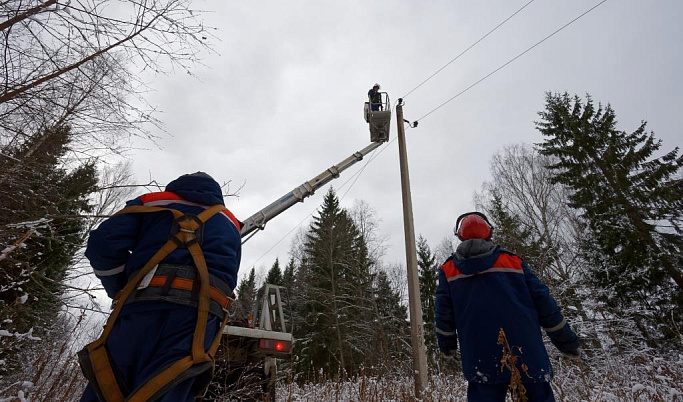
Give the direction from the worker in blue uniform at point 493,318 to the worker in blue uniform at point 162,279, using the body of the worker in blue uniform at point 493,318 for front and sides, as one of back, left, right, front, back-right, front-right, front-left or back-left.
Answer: back-left

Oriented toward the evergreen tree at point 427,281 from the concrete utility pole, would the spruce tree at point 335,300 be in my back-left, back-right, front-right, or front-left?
front-left

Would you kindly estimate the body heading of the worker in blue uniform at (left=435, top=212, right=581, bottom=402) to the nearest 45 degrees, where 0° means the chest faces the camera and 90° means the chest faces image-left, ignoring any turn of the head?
approximately 180°

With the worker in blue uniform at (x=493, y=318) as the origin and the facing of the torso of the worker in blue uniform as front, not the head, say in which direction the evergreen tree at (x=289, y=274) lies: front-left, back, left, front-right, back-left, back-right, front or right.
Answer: front-left

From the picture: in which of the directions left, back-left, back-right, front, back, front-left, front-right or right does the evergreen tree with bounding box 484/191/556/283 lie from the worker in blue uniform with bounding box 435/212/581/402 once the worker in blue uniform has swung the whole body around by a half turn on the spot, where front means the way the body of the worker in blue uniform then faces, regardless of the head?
back

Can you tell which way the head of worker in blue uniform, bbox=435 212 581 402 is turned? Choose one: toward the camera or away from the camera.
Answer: away from the camera

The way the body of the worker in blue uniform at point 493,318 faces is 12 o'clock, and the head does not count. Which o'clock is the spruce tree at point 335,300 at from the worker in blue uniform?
The spruce tree is roughly at 11 o'clock from the worker in blue uniform.

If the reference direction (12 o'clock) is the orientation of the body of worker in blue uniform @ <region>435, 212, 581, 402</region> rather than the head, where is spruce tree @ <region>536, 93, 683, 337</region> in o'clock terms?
The spruce tree is roughly at 1 o'clock from the worker in blue uniform.

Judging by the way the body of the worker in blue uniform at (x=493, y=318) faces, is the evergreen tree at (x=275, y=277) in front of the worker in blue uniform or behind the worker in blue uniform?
in front

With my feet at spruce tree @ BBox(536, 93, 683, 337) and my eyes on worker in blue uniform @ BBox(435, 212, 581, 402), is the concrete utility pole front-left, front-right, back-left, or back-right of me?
front-right
